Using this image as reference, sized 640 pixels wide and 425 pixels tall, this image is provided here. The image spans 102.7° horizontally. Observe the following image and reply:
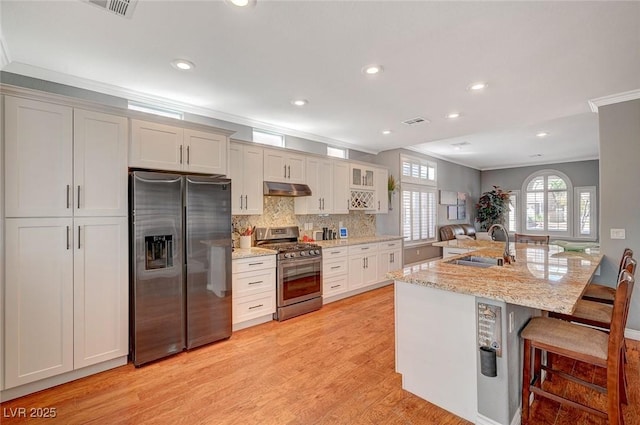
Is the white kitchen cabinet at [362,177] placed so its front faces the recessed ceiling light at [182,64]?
no

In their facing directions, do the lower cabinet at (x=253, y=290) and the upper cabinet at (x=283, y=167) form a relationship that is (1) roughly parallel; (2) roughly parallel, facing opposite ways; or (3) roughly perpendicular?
roughly parallel

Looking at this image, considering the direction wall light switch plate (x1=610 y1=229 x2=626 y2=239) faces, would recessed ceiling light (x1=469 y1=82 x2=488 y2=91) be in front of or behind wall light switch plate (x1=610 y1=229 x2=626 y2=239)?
in front

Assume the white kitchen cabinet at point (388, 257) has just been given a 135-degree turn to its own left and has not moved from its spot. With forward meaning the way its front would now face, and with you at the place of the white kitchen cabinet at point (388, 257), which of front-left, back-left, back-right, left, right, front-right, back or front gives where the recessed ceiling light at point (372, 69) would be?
back

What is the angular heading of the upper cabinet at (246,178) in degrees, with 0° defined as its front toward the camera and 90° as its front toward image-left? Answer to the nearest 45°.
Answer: approximately 315°

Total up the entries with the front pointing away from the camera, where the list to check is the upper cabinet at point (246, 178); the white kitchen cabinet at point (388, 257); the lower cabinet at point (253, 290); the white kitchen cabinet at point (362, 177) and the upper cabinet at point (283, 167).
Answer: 0

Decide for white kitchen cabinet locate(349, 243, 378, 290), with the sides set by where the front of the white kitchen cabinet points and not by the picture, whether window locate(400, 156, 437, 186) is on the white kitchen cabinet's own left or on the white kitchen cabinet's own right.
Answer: on the white kitchen cabinet's own left

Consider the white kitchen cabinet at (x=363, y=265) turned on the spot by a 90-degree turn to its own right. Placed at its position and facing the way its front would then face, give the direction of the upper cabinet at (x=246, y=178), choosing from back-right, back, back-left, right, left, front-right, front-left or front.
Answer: front

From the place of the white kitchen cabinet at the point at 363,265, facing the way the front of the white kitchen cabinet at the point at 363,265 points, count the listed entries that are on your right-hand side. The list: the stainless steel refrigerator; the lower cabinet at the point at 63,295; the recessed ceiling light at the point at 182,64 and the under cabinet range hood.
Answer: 4

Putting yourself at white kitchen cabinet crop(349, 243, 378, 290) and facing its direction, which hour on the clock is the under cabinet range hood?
The under cabinet range hood is roughly at 3 o'clock from the white kitchen cabinet.

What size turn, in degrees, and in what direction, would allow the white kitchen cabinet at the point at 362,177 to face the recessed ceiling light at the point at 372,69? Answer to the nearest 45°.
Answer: approximately 45° to its right

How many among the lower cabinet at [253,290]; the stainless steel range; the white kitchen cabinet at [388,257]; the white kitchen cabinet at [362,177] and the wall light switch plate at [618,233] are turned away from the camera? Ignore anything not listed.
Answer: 0

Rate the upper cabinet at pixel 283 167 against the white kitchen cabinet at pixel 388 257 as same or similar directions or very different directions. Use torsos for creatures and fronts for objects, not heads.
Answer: same or similar directions

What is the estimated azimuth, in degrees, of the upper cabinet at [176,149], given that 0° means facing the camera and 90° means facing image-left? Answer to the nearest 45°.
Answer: approximately 315°

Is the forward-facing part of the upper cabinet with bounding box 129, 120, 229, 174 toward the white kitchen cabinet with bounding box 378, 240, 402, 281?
no

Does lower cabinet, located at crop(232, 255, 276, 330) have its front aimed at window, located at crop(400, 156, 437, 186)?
no

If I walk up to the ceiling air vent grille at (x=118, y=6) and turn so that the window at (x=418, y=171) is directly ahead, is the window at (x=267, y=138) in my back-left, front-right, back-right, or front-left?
front-left

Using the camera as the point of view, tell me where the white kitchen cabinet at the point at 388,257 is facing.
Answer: facing the viewer and to the right of the viewer
